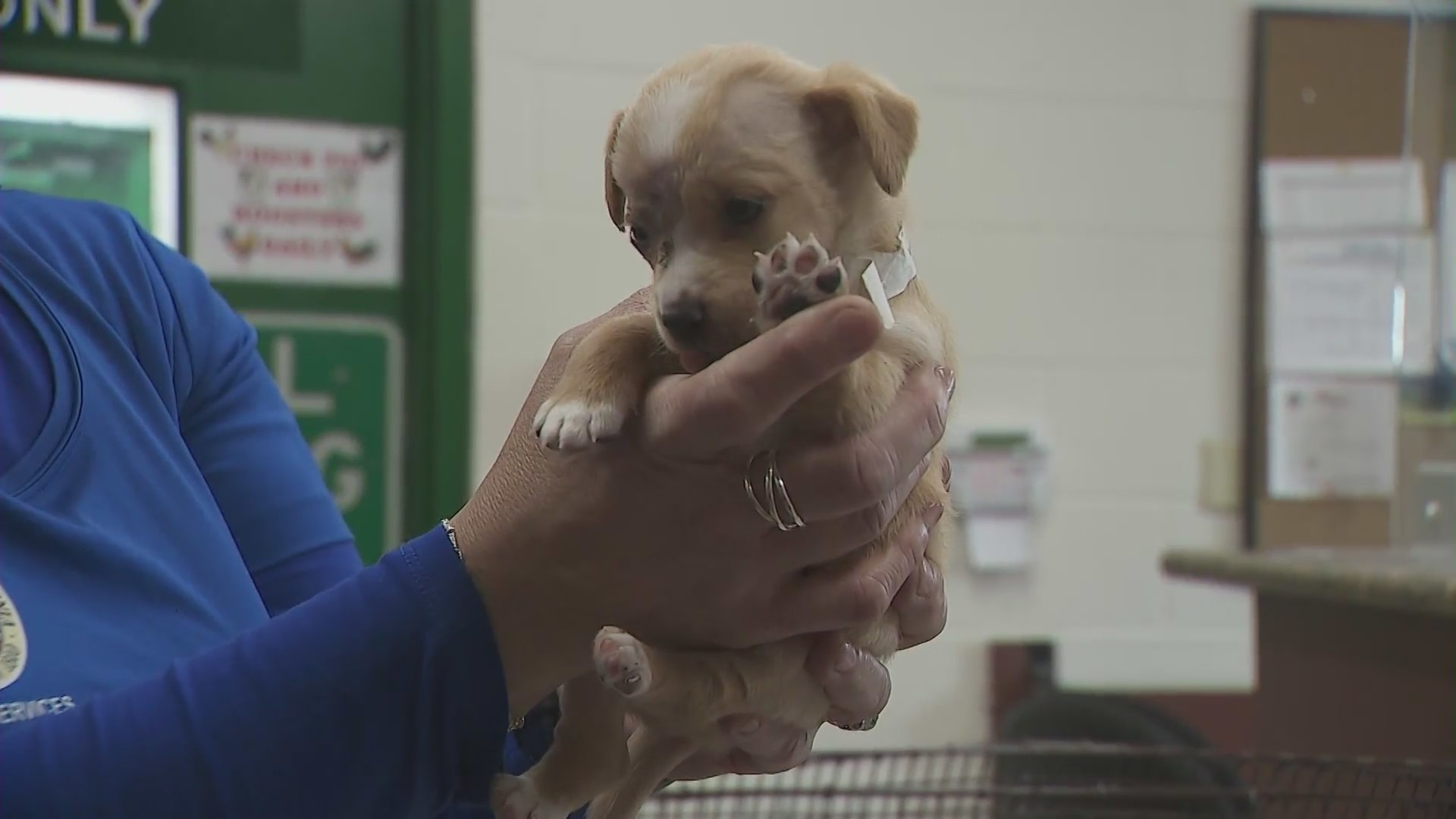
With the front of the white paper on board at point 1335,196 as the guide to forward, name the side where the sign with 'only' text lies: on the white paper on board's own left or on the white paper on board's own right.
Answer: on the white paper on board's own right

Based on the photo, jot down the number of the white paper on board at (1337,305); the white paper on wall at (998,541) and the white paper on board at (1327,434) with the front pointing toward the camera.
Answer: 3

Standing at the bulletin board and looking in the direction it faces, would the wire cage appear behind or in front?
in front

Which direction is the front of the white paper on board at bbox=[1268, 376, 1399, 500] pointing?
toward the camera

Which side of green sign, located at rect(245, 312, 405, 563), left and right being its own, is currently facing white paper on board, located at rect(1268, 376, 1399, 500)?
left

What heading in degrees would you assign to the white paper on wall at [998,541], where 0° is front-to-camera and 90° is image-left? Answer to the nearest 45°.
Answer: approximately 0°

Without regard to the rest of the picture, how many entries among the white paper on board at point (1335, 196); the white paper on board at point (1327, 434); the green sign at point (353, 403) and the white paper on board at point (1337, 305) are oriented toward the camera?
4

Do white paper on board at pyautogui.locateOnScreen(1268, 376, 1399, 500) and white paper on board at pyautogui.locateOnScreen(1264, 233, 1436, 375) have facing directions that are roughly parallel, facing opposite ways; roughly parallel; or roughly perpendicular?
roughly parallel

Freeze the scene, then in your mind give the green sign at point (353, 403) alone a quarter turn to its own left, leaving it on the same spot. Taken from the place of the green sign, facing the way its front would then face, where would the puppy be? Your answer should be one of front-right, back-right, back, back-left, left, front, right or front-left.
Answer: right

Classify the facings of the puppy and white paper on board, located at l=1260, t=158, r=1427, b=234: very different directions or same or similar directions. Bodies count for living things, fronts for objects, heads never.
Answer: same or similar directions

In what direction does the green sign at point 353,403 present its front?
toward the camera

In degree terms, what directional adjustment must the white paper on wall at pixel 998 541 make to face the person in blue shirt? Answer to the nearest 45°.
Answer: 0° — it already faces them

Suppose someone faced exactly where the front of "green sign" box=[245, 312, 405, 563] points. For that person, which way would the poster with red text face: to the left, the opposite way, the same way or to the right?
the same way
